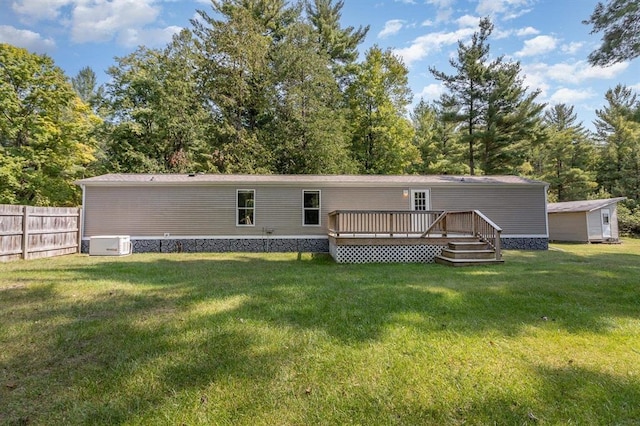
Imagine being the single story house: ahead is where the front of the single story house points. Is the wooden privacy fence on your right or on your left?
on your right

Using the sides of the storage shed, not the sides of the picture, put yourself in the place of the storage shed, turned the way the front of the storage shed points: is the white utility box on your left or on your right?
on your right

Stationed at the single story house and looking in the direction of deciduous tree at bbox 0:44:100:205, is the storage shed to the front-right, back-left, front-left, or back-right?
back-right

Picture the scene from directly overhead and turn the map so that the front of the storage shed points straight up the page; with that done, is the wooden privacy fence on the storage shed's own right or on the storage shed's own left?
on the storage shed's own right

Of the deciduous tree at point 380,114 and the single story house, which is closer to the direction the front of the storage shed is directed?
the single story house

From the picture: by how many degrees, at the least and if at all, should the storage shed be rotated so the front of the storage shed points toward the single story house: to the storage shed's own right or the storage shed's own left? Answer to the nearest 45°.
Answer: approximately 90° to the storage shed's own right

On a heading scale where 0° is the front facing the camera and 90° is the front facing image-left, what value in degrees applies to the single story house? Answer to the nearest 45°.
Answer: approximately 0°

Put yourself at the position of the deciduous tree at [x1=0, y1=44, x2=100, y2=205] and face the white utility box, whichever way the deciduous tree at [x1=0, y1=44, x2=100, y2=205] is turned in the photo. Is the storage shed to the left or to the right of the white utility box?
left

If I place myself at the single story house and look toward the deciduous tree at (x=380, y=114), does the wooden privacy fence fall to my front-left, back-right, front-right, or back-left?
back-left

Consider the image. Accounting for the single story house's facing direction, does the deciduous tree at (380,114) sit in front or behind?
behind
